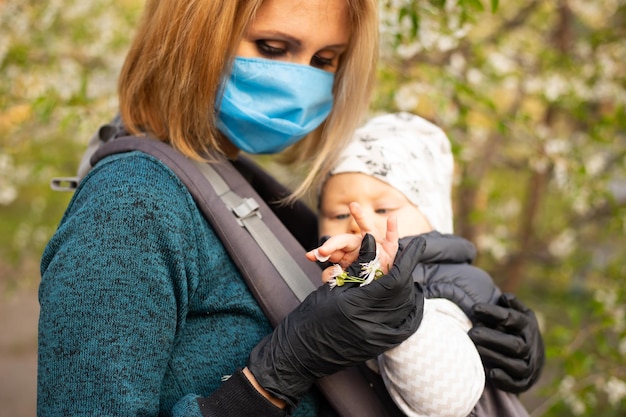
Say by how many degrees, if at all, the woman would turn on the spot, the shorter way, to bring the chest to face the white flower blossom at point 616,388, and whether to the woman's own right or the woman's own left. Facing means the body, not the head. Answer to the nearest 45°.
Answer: approximately 90° to the woman's own left

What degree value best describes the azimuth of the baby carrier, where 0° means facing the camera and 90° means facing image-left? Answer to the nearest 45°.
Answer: approximately 315°

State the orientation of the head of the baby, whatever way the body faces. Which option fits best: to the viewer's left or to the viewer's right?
to the viewer's left

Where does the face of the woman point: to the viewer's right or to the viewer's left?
to the viewer's right

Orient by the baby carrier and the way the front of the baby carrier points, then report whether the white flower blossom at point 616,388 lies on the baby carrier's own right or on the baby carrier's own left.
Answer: on the baby carrier's own left

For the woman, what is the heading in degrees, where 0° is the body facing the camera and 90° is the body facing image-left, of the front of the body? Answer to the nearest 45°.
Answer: approximately 315°
